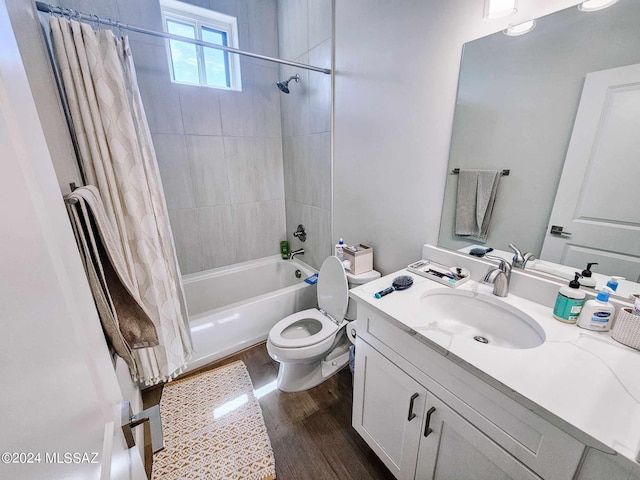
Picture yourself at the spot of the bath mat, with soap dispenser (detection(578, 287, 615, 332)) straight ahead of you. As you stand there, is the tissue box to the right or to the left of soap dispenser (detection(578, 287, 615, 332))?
left

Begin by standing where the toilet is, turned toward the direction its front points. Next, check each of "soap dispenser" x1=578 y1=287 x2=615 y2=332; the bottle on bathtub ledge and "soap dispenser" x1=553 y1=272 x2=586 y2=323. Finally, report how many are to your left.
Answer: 2

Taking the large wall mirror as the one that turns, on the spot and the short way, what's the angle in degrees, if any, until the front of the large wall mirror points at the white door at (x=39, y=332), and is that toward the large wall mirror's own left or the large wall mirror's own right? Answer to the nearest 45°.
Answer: approximately 45° to the large wall mirror's own left

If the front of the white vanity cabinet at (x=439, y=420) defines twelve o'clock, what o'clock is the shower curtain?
The shower curtain is roughly at 1 o'clock from the white vanity cabinet.

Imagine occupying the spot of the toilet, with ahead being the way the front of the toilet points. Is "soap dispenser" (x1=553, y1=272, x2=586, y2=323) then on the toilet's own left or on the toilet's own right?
on the toilet's own left

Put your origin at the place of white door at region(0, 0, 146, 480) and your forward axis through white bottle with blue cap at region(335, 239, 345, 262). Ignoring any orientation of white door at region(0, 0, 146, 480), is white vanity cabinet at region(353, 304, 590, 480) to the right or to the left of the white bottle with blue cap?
right
